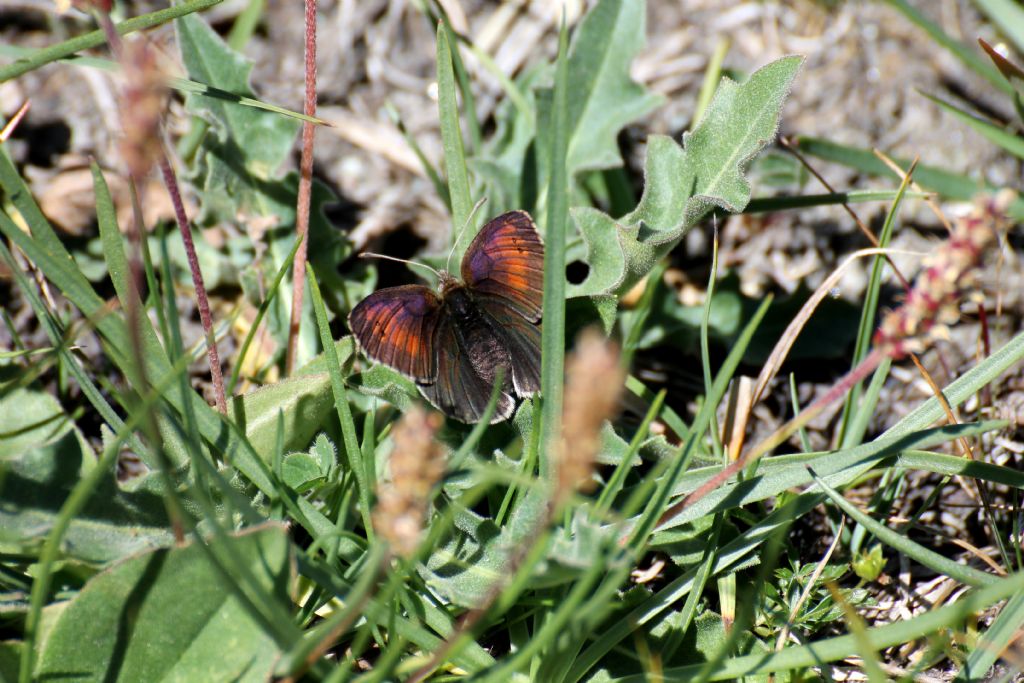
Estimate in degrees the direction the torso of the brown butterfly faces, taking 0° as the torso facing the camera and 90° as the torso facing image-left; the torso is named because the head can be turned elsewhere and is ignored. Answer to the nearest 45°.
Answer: approximately 135°
